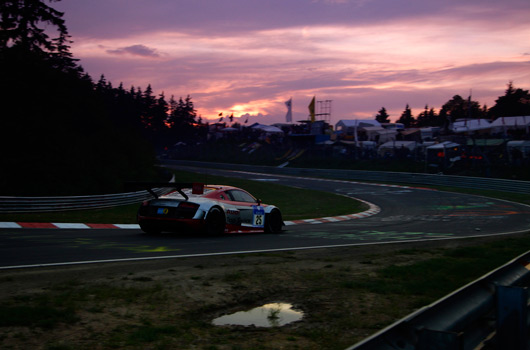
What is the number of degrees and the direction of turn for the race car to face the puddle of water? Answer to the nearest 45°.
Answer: approximately 135° to its right

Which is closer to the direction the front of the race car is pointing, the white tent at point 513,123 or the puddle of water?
the white tent

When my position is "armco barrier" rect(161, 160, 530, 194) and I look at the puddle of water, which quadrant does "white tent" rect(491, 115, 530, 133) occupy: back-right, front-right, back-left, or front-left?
back-left

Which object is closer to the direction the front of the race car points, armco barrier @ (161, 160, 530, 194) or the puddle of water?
the armco barrier

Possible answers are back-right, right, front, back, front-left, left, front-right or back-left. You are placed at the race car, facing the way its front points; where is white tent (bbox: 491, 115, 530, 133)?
front

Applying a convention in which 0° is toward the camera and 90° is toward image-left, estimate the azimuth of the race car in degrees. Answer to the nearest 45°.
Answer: approximately 225°

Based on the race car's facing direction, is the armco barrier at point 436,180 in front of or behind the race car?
in front

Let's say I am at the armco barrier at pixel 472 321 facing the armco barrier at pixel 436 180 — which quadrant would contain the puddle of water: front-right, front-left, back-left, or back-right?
front-left

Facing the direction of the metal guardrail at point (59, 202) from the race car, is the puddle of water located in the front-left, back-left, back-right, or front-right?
back-left

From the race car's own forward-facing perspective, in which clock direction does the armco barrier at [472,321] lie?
The armco barrier is roughly at 4 o'clock from the race car.

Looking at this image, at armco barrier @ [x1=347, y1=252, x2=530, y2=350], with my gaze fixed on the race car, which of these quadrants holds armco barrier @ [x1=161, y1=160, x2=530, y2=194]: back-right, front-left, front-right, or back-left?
front-right

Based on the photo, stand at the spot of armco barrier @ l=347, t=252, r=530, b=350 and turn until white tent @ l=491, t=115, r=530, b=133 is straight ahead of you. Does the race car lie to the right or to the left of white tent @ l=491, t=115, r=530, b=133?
left

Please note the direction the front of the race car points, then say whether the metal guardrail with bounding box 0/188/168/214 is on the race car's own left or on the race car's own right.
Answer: on the race car's own left

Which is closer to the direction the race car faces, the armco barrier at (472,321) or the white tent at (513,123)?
the white tent

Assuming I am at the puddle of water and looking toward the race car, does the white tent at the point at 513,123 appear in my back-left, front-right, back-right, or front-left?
front-right
